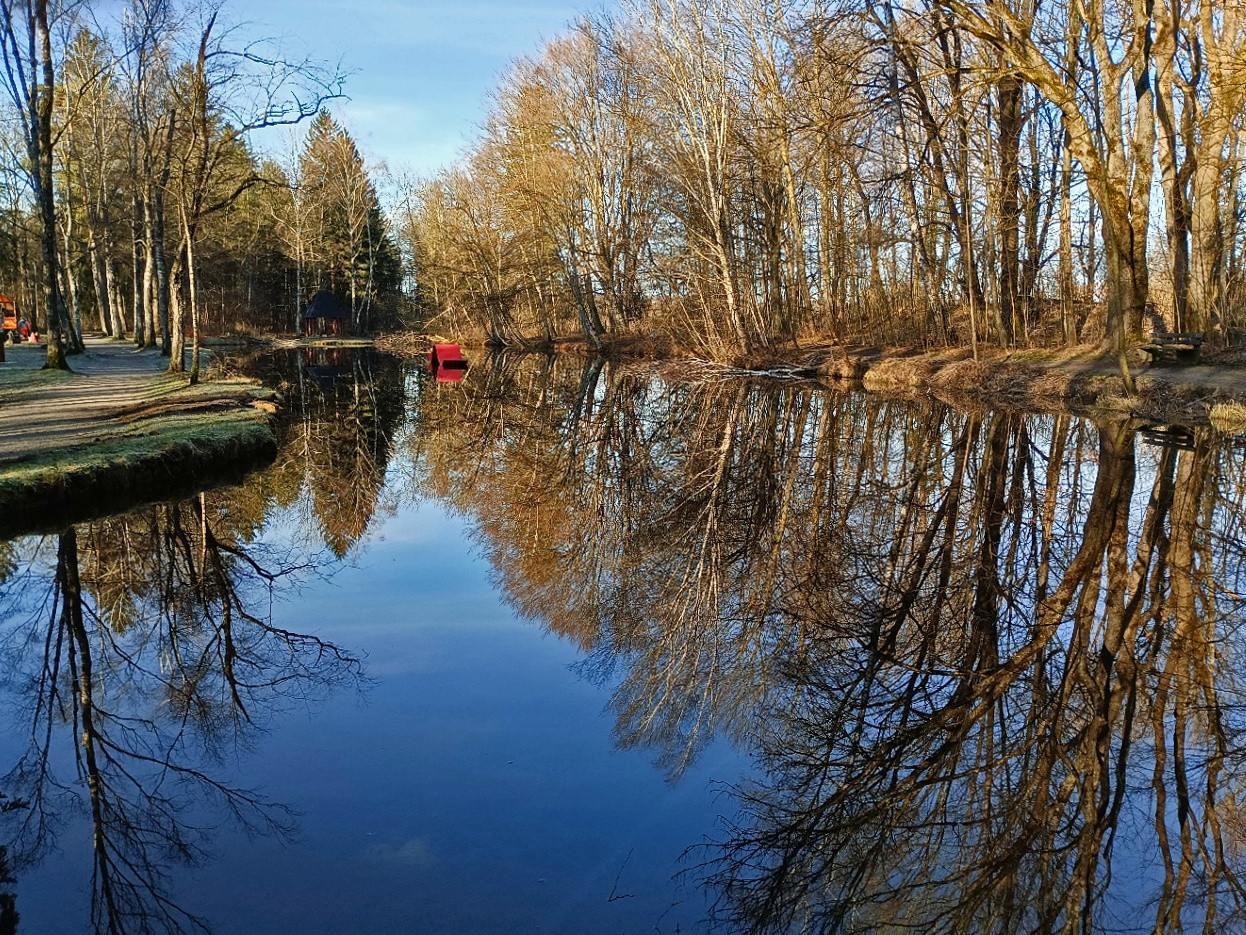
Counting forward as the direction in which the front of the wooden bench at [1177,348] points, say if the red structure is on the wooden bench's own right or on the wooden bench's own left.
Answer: on the wooden bench's own right

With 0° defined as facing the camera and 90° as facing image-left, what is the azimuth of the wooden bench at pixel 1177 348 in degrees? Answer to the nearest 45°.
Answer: approximately 45°
